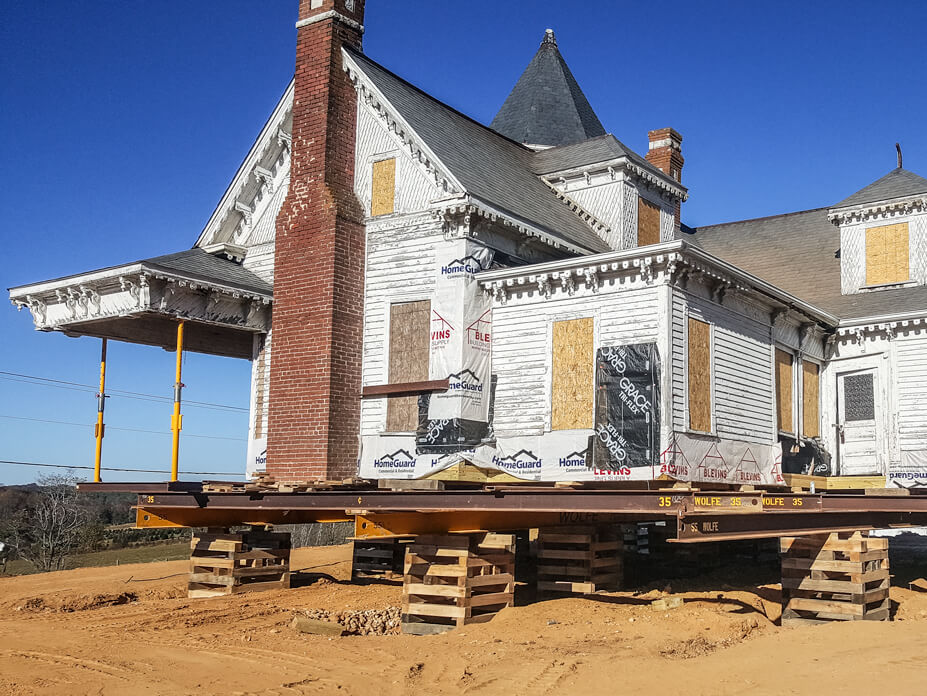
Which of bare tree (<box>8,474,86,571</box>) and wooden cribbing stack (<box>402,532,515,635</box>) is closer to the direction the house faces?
the bare tree

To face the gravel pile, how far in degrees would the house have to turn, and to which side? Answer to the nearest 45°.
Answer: approximately 135° to its left
